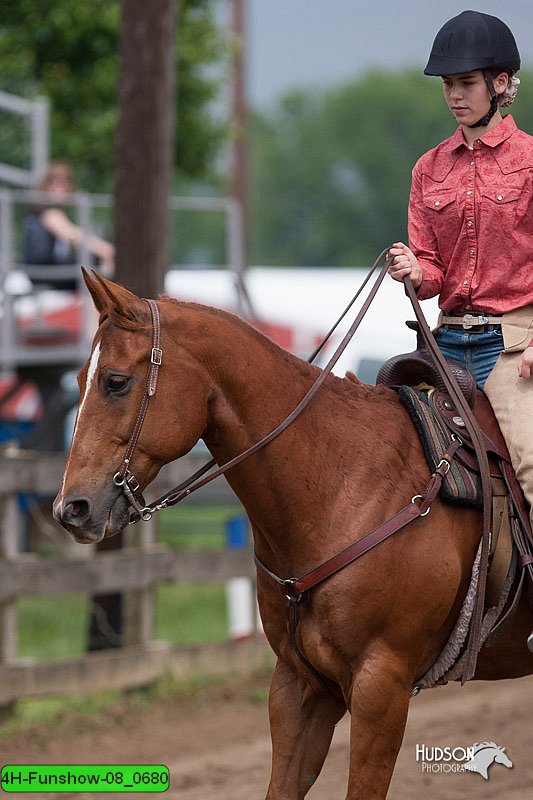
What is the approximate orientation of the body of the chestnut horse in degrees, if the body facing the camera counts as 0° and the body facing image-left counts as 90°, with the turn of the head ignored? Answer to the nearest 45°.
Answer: approximately 45°

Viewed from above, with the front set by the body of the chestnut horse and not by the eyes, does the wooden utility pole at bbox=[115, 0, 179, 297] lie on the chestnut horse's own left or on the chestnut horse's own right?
on the chestnut horse's own right

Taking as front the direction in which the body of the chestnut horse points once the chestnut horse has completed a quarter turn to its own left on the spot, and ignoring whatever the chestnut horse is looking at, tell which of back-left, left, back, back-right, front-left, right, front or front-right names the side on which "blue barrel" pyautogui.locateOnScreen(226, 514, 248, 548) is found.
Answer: back-left
